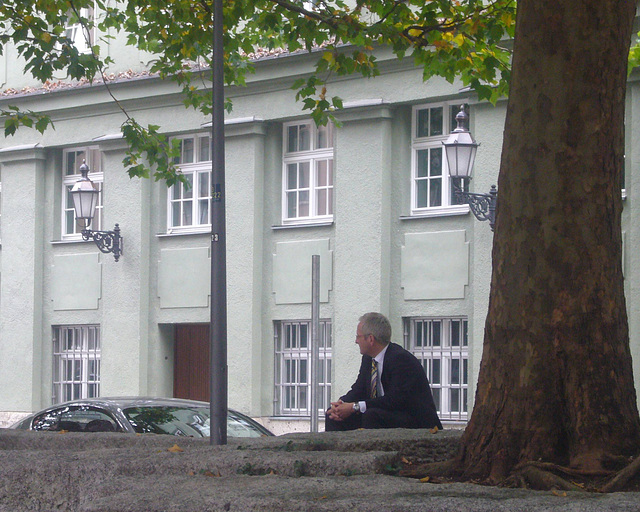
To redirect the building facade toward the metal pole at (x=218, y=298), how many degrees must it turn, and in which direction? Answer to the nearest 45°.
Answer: approximately 45° to its left

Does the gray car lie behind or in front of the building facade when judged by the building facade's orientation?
in front

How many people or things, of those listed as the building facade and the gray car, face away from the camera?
0

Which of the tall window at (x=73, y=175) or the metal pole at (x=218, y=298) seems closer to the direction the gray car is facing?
the metal pole

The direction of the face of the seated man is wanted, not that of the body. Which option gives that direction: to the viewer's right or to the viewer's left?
to the viewer's left

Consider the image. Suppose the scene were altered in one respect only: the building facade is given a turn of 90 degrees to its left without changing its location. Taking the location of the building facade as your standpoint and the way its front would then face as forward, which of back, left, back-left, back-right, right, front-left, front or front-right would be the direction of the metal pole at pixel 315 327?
front-right

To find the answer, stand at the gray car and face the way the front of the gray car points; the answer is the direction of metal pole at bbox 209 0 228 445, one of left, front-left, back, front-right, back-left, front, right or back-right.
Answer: front-right

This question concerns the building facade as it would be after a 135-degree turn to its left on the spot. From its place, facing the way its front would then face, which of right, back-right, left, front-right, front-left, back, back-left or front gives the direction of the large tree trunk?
right

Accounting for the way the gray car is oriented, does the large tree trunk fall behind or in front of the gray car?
in front

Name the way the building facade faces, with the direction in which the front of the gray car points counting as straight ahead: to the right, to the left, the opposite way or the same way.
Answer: to the right

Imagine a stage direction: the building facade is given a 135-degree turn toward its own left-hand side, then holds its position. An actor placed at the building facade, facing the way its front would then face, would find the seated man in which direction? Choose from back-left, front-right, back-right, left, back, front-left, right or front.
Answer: right
